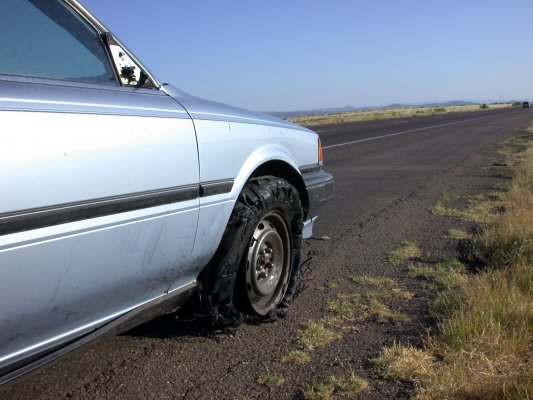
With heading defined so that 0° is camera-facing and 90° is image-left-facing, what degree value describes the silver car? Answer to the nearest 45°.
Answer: approximately 225°
